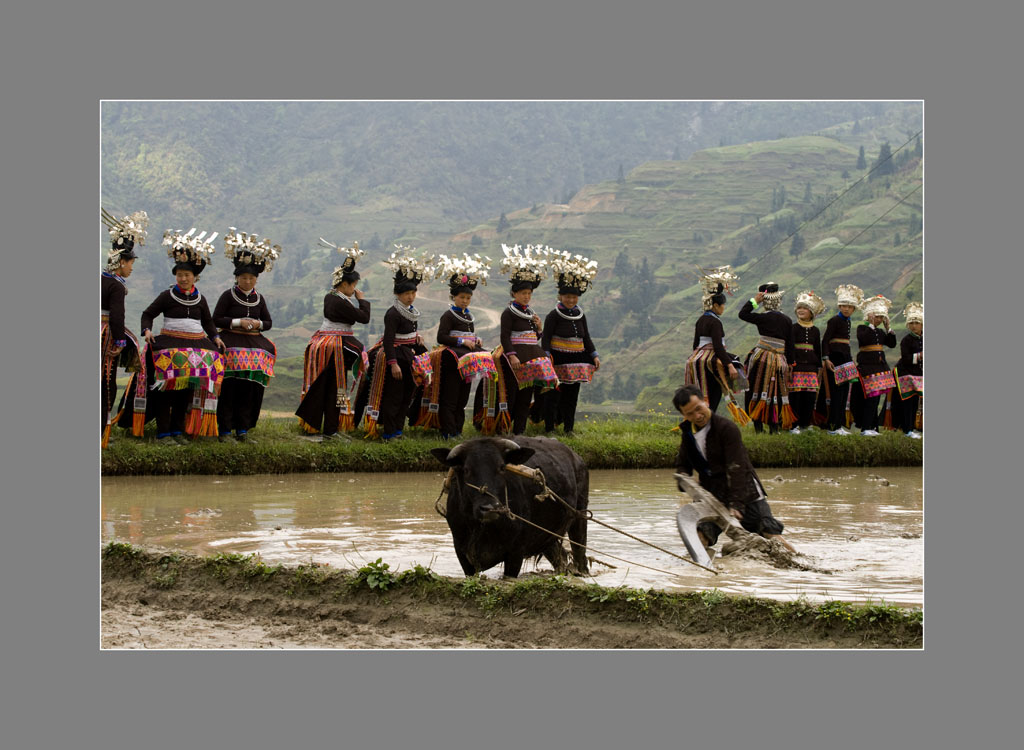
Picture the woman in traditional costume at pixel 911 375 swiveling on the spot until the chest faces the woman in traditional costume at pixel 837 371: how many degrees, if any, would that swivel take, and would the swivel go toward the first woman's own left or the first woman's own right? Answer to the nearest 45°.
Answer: approximately 90° to the first woman's own right

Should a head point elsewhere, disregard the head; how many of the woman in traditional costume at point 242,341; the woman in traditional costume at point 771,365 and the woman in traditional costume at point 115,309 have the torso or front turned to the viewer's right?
1

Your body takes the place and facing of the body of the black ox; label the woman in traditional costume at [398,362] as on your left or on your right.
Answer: on your right

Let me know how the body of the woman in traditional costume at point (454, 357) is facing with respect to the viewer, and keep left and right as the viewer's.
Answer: facing the viewer and to the right of the viewer

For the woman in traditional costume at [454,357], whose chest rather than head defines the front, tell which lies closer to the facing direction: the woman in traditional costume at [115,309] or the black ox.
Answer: the black ox

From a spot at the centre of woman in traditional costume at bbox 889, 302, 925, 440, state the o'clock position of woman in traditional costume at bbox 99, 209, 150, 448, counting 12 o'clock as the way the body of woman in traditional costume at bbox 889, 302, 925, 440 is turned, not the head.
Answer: woman in traditional costume at bbox 99, 209, 150, 448 is roughly at 3 o'clock from woman in traditional costume at bbox 889, 302, 925, 440.

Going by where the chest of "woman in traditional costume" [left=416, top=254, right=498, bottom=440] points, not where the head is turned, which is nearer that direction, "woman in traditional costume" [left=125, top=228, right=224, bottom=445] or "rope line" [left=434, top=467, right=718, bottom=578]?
the rope line

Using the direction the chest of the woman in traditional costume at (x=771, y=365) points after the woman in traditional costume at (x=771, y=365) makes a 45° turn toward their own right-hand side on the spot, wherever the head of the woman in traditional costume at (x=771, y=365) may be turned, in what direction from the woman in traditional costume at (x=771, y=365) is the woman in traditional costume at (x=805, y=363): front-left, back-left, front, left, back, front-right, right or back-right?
front

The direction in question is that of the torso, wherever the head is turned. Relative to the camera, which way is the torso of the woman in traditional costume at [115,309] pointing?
to the viewer's right

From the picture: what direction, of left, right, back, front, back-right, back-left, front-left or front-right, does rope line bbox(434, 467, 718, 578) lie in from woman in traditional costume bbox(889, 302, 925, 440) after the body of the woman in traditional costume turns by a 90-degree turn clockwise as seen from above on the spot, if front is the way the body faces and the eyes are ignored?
front-left

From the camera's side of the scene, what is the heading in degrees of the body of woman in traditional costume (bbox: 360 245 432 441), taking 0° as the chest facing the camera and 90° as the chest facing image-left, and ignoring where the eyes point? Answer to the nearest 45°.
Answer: approximately 315°

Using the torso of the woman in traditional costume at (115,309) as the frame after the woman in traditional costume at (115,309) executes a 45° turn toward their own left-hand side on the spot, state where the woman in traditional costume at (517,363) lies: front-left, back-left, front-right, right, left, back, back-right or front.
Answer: front-right

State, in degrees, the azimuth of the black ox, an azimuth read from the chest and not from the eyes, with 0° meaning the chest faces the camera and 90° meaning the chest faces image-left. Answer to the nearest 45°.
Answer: approximately 45°

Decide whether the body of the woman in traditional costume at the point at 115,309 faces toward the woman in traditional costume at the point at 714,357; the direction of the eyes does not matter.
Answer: yes

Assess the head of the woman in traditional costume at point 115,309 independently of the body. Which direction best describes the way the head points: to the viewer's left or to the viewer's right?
to the viewer's right

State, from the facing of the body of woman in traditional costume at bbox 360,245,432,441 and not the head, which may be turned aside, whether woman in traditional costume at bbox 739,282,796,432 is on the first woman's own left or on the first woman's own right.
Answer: on the first woman's own left

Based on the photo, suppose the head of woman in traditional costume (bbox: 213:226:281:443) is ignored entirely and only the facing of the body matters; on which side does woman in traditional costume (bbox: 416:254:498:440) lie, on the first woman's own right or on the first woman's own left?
on the first woman's own left

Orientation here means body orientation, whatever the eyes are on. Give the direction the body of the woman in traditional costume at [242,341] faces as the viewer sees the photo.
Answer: toward the camera

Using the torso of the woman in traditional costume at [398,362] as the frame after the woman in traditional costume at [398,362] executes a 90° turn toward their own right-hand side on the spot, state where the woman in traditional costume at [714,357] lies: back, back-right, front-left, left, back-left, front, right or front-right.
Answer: back-left

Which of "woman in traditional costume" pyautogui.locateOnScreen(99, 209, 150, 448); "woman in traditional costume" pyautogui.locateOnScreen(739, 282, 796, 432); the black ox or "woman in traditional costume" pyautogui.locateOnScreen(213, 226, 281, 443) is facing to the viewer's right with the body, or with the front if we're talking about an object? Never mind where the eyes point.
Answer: "woman in traditional costume" pyautogui.locateOnScreen(99, 209, 150, 448)

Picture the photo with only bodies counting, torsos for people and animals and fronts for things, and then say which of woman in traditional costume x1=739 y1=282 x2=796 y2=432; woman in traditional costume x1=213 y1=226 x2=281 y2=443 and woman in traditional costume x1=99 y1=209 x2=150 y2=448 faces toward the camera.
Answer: woman in traditional costume x1=213 y1=226 x2=281 y2=443
